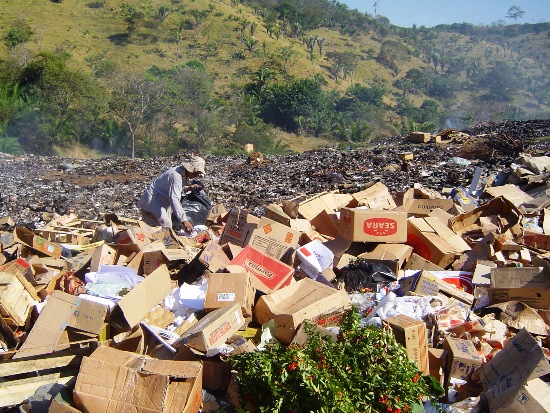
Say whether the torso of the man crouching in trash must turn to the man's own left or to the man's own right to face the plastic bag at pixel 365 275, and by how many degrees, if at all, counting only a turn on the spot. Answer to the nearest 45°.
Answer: approximately 45° to the man's own right

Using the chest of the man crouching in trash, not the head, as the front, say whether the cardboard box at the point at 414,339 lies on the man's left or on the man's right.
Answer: on the man's right

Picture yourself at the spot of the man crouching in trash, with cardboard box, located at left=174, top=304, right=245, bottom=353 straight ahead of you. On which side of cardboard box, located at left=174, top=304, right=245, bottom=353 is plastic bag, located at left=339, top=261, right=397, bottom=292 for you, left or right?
left

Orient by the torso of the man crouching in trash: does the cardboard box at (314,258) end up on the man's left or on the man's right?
on the man's right

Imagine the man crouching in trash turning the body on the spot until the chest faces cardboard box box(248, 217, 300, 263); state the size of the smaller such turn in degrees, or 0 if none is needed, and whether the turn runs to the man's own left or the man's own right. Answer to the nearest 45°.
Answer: approximately 45° to the man's own right

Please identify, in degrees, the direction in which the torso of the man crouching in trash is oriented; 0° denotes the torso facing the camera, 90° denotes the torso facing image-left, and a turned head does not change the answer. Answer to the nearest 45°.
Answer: approximately 270°

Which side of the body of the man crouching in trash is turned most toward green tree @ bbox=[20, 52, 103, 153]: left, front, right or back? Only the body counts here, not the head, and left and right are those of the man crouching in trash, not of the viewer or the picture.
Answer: left

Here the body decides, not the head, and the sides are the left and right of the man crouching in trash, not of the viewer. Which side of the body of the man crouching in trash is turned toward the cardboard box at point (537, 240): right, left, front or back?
front

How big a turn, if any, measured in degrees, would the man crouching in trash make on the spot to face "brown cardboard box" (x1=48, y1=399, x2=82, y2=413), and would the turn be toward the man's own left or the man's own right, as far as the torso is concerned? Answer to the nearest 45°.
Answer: approximately 90° to the man's own right

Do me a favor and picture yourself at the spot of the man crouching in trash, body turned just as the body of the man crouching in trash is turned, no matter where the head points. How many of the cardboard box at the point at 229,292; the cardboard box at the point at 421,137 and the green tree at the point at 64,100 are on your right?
1

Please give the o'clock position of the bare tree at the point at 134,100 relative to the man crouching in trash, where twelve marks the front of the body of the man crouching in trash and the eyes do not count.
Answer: The bare tree is roughly at 9 o'clock from the man crouching in trash.

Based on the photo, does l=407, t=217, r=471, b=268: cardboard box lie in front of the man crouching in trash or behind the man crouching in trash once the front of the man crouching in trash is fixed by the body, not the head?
in front

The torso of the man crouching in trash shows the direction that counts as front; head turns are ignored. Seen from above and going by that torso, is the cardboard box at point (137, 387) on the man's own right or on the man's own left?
on the man's own right

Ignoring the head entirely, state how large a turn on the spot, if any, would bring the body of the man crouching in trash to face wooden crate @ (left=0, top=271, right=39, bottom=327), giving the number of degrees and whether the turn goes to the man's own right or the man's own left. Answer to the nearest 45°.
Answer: approximately 135° to the man's own right

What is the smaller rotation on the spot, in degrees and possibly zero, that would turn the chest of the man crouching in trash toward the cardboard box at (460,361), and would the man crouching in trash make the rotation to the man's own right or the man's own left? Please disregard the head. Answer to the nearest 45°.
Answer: approximately 45° to the man's own right

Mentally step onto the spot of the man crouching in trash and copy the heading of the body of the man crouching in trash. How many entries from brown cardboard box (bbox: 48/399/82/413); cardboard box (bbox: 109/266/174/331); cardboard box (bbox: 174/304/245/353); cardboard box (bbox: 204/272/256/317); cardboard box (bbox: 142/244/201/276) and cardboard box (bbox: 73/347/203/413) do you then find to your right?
6

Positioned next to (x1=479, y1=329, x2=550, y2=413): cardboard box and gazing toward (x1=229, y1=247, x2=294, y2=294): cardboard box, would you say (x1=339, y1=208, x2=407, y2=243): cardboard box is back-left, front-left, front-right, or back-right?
front-right

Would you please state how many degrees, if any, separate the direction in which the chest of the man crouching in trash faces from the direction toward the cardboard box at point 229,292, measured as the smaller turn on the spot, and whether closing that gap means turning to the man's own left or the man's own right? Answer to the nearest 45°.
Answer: approximately 90° to the man's own right

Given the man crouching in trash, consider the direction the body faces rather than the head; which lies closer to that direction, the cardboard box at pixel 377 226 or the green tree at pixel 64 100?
the cardboard box

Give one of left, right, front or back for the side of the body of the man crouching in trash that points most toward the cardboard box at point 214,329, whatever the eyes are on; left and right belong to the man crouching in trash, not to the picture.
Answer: right

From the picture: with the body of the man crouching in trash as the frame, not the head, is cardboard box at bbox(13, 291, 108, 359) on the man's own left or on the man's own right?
on the man's own right

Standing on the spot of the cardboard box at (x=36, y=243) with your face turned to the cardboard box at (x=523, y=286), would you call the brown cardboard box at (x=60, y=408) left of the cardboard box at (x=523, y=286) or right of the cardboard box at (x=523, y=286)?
right

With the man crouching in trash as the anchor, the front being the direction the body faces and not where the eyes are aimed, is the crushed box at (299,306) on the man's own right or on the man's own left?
on the man's own right
